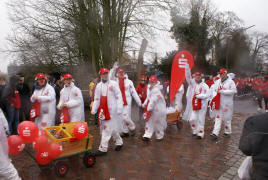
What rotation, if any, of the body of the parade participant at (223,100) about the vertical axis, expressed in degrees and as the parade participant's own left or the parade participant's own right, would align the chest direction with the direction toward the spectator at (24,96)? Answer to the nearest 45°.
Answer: approximately 45° to the parade participant's own right

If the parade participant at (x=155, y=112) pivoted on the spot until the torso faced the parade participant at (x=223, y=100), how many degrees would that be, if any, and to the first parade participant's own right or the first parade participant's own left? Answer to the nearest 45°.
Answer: approximately 180°

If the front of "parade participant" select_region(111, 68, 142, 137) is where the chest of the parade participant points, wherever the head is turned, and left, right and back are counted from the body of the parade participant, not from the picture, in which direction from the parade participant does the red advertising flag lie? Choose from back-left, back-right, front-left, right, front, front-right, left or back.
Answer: back-left

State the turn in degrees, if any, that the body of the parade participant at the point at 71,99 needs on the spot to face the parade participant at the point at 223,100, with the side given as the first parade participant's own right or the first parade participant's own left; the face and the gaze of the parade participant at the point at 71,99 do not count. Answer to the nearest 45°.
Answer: approximately 135° to the first parade participant's own left

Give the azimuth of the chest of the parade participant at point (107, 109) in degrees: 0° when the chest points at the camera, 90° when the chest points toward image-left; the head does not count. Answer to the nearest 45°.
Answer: approximately 45°

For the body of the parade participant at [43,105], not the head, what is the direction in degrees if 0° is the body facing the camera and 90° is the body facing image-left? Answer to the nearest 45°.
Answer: approximately 45°

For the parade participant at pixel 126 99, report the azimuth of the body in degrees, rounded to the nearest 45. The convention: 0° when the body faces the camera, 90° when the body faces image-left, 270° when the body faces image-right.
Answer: approximately 45°

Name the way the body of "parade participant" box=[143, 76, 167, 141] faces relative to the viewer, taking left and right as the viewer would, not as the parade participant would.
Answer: facing to the left of the viewer

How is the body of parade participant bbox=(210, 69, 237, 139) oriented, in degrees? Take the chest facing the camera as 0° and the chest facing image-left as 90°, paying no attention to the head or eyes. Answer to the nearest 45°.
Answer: approximately 45°
